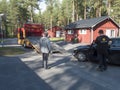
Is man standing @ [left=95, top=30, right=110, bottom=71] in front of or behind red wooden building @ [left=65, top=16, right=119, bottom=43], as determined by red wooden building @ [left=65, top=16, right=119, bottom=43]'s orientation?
in front

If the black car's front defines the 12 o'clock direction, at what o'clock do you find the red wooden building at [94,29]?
The red wooden building is roughly at 3 o'clock from the black car.

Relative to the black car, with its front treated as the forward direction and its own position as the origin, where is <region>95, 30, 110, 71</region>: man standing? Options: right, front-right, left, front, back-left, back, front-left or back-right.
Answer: left

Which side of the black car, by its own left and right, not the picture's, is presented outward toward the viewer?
left
